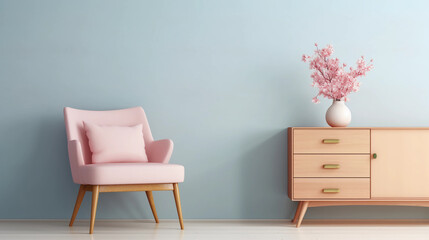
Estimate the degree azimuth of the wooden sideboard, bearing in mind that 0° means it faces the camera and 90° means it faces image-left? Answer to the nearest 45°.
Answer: approximately 0°

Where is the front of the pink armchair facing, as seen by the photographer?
facing the viewer and to the right of the viewer

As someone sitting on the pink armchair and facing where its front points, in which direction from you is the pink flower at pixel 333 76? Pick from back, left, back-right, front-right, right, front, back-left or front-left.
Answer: front-left

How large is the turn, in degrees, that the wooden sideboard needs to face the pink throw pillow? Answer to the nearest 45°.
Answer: approximately 90° to its right

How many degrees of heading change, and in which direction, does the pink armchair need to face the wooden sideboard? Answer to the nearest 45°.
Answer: approximately 45° to its left

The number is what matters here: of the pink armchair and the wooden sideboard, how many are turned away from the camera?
0

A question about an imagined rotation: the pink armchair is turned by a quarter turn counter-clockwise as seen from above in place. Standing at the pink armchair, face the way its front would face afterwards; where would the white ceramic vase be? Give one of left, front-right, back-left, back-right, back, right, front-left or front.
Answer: front-right

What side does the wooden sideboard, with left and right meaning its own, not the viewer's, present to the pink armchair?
right
